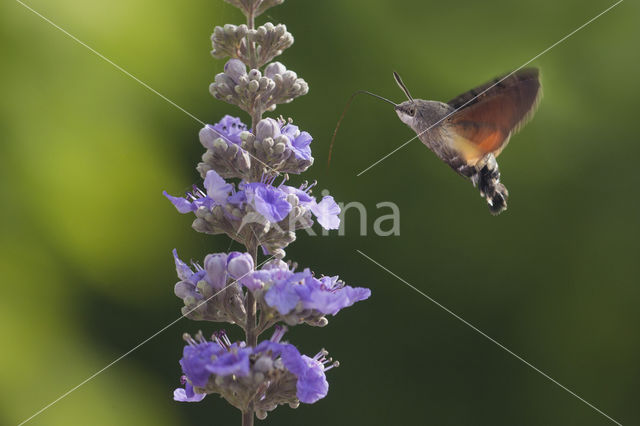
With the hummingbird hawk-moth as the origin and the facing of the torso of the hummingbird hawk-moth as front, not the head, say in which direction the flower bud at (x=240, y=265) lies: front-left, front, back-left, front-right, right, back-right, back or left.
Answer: front-left

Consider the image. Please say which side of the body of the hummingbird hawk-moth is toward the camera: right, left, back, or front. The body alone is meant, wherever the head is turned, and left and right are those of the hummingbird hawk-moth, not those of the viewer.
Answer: left

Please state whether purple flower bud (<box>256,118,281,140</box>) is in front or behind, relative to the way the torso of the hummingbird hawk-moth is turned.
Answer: in front

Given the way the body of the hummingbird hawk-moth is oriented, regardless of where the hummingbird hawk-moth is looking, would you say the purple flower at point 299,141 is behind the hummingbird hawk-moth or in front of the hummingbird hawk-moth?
in front
